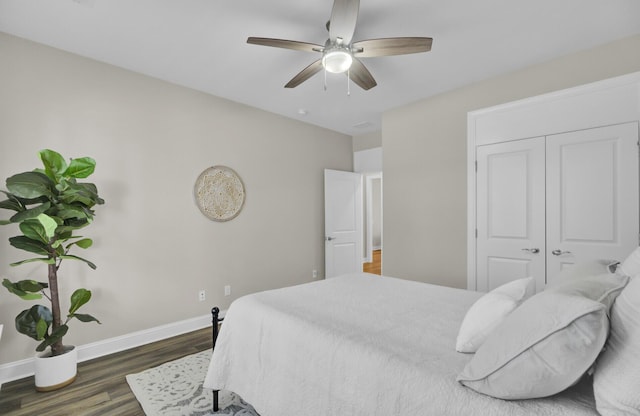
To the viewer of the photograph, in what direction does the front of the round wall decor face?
facing the viewer and to the right of the viewer

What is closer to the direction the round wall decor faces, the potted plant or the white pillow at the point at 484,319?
the white pillow

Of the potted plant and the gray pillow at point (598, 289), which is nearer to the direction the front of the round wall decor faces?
the gray pillow

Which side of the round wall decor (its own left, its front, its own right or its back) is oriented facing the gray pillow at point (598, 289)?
front

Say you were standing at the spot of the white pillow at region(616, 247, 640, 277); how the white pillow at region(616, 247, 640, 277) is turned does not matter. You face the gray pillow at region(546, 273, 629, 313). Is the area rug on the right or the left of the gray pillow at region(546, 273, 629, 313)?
right

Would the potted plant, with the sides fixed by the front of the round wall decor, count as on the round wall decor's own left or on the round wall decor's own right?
on the round wall decor's own right

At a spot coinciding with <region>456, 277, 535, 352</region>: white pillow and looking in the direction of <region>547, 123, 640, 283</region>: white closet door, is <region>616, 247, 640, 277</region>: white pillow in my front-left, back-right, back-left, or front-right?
front-right

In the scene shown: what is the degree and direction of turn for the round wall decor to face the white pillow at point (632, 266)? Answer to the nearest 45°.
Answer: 0° — it already faces it

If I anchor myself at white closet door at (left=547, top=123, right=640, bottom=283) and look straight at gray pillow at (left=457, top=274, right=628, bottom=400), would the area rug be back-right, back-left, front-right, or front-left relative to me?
front-right

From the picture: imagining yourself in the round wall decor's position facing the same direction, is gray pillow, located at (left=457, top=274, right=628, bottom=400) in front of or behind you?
in front
